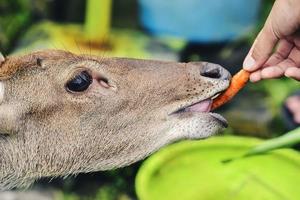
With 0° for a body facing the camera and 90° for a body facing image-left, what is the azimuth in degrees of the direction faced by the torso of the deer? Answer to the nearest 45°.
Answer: approximately 270°
